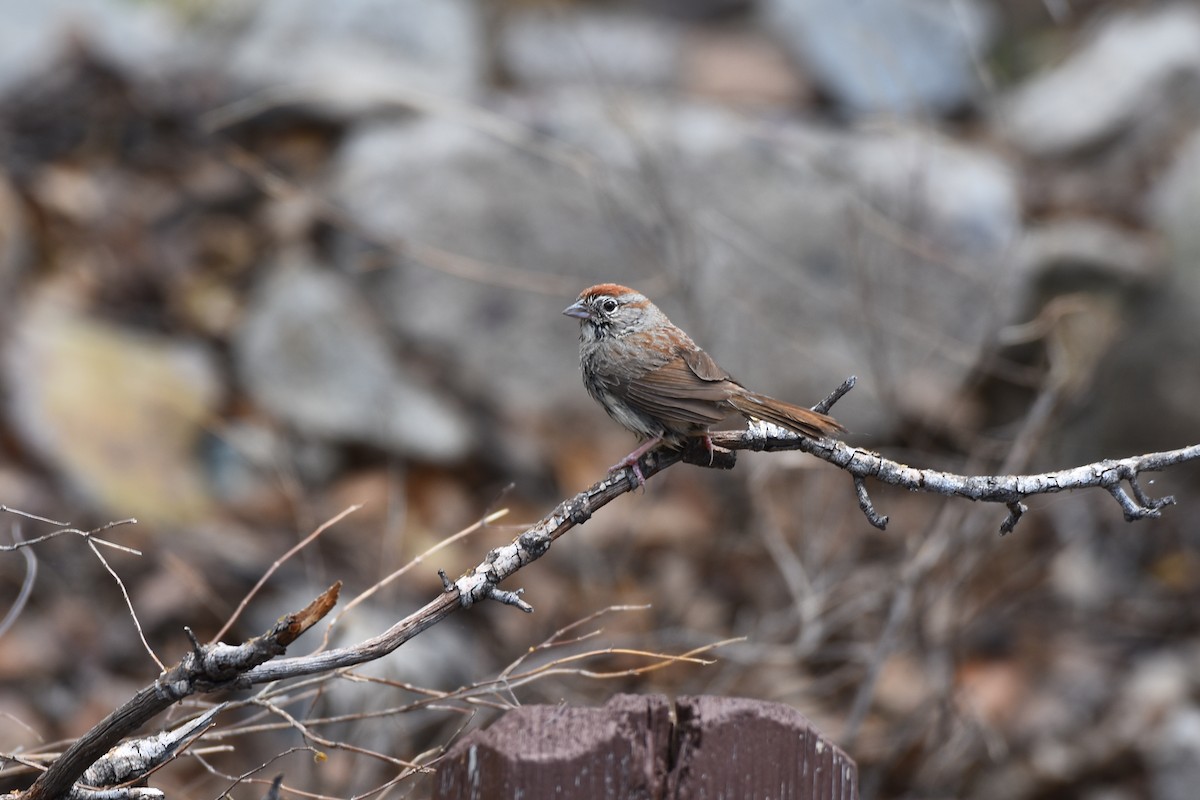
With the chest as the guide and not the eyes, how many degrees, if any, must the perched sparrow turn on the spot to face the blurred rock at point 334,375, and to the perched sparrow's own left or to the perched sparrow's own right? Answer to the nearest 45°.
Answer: approximately 45° to the perched sparrow's own right

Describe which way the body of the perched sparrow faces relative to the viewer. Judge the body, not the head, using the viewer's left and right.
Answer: facing to the left of the viewer

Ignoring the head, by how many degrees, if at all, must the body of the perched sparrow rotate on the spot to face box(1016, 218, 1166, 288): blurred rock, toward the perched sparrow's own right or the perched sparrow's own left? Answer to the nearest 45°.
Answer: approximately 135° to the perched sparrow's own right
